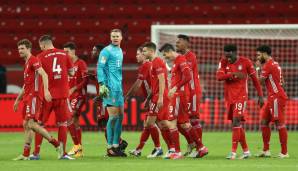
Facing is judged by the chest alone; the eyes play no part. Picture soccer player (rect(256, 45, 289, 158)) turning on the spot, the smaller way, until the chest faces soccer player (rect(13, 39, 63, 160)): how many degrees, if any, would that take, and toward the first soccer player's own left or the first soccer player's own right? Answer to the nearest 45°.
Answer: approximately 45° to the first soccer player's own left

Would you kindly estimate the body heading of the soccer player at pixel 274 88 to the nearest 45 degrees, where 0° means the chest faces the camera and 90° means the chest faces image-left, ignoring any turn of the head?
approximately 90°

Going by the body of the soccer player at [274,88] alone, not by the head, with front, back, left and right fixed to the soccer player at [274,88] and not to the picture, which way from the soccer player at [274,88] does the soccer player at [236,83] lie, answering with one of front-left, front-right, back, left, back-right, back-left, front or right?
front-left

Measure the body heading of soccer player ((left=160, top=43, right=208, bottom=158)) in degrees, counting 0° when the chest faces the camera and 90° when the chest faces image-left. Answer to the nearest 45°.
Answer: approximately 90°

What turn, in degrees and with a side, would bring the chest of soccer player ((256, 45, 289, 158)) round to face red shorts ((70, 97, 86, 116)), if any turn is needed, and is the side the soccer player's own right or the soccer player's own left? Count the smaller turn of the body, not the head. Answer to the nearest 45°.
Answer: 0° — they already face it
